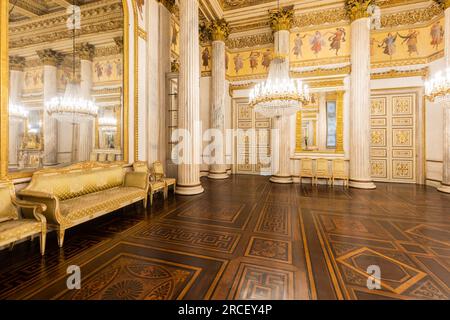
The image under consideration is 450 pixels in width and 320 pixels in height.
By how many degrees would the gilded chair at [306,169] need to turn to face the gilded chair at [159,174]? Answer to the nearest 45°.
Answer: approximately 45° to its right

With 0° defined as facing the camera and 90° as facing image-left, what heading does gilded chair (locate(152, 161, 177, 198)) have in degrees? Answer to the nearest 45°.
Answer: approximately 315°

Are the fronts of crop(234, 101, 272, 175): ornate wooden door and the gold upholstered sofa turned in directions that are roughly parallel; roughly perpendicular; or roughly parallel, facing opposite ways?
roughly perpendicular

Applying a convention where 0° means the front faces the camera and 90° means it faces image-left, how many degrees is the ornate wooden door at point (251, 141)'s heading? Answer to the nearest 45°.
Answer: approximately 0°
